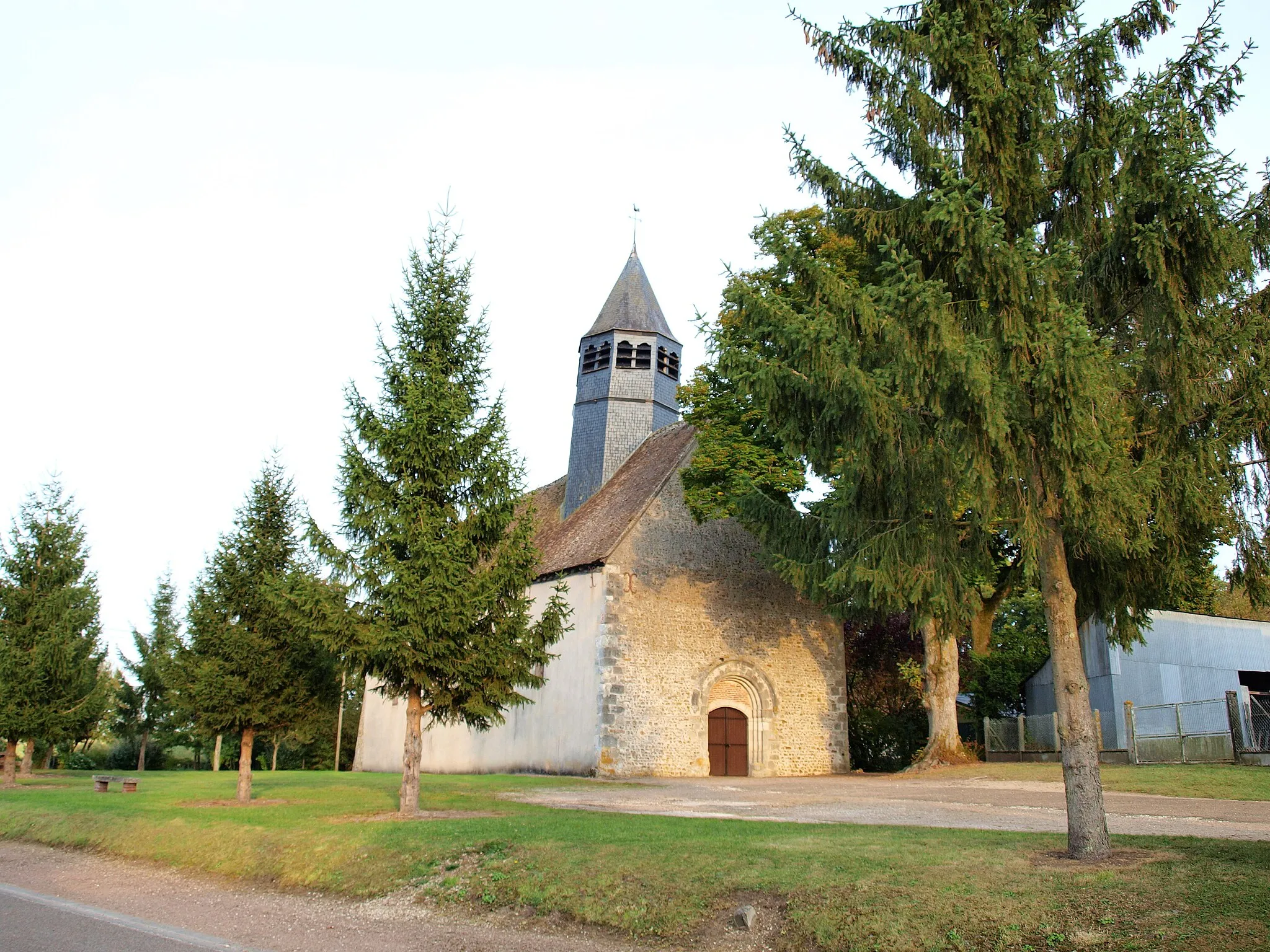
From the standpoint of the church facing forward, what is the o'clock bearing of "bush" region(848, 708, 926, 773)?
The bush is roughly at 9 o'clock from the church.

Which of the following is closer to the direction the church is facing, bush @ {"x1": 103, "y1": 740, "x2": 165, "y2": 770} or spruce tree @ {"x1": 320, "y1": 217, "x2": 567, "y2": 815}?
the spruce tree

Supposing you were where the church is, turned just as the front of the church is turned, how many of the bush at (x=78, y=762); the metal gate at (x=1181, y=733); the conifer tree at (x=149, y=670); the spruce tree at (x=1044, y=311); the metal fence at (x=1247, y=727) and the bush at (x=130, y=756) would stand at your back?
3

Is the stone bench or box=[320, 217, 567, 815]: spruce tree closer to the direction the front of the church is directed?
the spruce tree

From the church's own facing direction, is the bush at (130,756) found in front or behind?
behind

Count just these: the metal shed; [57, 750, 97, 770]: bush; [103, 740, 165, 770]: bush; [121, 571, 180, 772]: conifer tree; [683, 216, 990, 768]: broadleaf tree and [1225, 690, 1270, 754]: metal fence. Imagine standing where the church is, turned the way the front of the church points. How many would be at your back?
3

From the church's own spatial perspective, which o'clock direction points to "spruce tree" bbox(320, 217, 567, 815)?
The spruce tree is roughly at 2 o'clock from the church.

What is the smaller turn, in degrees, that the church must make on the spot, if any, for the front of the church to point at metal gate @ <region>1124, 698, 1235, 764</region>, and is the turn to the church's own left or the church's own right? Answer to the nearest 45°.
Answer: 0° — it already faces it

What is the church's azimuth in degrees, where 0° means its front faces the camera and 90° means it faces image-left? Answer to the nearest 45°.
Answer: approximately 315°

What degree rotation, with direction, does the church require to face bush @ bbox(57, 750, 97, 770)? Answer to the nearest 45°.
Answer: approximately 180°

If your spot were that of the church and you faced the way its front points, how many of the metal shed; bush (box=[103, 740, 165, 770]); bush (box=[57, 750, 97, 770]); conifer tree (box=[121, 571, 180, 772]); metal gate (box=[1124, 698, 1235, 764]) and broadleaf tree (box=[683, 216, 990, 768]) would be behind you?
3

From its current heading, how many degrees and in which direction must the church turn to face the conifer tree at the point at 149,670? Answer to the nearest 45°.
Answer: approximately 180°

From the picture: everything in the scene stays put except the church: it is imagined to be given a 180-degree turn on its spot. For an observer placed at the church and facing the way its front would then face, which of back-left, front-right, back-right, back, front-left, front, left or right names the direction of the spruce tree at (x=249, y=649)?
left
